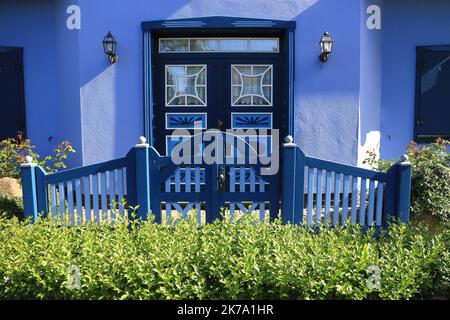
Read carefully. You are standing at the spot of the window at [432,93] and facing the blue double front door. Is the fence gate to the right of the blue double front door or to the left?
left

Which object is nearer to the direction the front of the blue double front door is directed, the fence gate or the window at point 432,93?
the fence gate

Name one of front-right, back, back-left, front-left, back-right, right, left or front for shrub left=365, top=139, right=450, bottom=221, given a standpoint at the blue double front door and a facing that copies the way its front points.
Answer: front-left

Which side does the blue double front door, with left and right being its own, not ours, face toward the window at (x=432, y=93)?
left

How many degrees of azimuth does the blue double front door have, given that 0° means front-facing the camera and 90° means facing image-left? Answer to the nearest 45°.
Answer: approximately 0°

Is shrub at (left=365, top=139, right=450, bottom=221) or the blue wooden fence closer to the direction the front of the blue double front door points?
the blue wooden fence

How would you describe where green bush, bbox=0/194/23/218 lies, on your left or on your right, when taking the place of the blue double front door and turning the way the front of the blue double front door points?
on your right

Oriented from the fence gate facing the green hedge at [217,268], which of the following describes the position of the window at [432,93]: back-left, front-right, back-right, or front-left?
back-left

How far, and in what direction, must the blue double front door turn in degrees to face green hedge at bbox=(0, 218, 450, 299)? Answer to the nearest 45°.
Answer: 0° — it already faces it

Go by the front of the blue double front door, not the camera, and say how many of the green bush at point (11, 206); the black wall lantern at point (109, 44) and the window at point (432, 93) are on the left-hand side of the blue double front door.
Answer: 1

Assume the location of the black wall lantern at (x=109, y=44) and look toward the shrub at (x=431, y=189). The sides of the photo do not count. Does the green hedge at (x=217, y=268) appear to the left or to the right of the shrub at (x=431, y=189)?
right

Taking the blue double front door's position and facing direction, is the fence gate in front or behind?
in front

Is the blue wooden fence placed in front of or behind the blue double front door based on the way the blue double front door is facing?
in front
